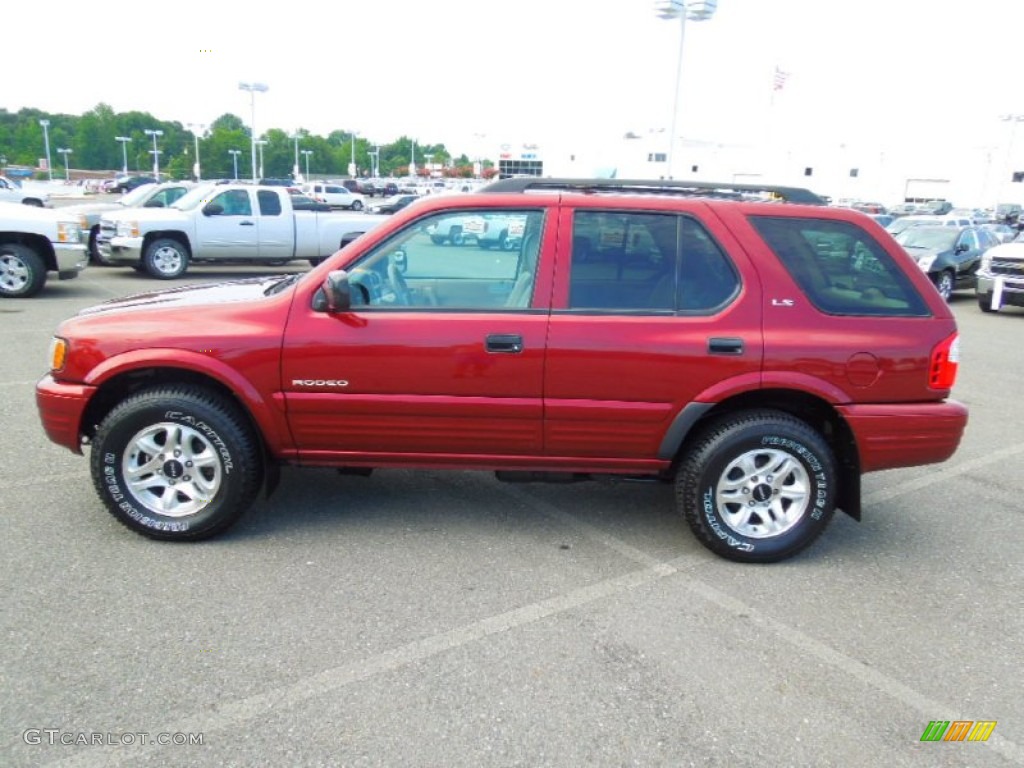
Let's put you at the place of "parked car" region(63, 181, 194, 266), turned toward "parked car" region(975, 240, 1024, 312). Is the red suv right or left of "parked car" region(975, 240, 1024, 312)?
right

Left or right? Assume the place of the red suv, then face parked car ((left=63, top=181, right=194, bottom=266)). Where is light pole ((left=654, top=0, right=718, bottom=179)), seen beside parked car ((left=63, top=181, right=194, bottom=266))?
right

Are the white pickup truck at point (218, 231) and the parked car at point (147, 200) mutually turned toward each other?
no

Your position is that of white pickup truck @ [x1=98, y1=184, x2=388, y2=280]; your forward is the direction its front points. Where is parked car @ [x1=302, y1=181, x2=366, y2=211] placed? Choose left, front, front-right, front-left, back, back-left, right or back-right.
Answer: right

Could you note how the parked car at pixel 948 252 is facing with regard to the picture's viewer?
facing the viewer and to the left of the viewer

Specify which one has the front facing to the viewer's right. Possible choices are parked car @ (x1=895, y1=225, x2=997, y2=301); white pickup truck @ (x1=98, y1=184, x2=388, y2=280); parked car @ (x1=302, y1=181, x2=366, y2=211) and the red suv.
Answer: parked car @ (x1=302, y1=181, x2=366, y2=211)

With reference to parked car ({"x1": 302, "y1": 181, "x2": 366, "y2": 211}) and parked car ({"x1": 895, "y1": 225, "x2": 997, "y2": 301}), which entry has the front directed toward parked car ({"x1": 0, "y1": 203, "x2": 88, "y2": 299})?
parked car ({"x1": 895, "y1": 225, "x2": 997, "y2": 301})

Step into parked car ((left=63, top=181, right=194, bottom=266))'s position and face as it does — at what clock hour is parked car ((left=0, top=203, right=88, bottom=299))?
parked car ((left=0, top=203, right=88, bottom=299)) is roughly at 11 o'clock from parked car ((left=63, top=181, right=194, bottom=266)).

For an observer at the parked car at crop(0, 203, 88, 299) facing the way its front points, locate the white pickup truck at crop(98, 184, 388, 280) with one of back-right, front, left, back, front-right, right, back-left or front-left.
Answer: front-left

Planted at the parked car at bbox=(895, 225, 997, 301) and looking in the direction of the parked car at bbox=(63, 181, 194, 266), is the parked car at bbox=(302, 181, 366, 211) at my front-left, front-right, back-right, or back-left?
front-right

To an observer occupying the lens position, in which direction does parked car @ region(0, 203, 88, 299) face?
facing to the right of the viewer

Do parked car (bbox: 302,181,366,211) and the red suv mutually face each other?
no

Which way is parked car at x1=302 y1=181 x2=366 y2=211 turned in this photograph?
to the viewer's right

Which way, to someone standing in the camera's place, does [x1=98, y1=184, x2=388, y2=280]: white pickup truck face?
facing to the left of the viewer

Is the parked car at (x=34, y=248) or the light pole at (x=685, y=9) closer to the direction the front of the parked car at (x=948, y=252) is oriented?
the parked car

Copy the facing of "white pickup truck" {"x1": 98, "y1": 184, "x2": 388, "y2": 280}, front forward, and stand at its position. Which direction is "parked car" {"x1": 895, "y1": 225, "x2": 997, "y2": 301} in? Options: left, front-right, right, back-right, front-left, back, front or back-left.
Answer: back
